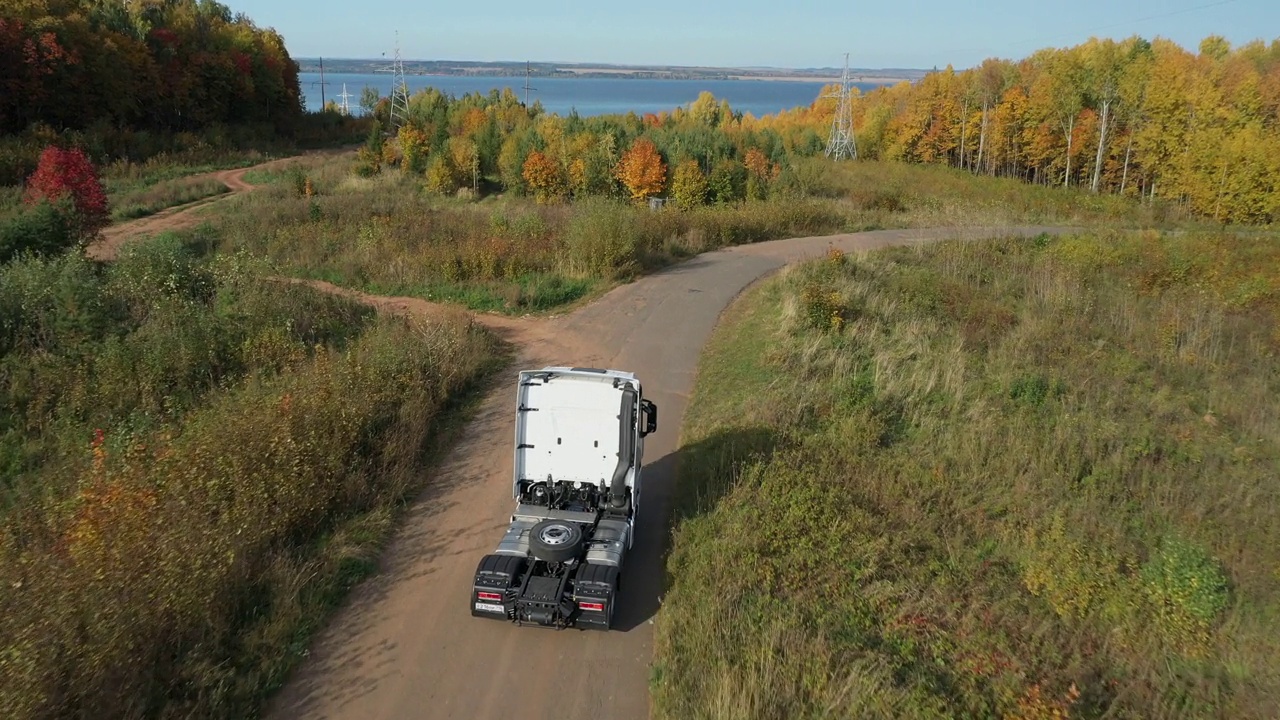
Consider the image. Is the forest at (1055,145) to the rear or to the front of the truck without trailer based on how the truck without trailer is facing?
to the front

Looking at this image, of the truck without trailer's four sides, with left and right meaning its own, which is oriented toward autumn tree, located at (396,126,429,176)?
front

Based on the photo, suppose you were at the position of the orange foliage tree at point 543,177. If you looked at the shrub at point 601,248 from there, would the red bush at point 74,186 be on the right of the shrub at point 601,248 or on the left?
right

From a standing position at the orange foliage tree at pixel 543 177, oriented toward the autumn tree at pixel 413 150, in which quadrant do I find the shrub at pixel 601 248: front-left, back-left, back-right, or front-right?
back-left

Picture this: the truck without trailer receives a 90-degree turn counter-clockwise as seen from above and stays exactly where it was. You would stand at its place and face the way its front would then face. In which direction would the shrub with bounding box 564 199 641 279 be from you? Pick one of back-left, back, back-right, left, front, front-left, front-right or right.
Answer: right

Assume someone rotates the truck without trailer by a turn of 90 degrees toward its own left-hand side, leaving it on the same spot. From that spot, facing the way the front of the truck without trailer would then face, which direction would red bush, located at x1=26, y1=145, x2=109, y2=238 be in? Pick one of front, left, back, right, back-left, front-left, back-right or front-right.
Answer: front-right

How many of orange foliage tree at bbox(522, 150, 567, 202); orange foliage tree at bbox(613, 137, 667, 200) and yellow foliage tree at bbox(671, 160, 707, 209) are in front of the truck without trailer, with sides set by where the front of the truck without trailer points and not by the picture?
3

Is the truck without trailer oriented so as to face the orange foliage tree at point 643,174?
yes

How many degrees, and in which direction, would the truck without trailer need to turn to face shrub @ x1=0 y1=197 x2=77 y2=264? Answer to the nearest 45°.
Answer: approximately 45° to its left

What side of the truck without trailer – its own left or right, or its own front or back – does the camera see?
back

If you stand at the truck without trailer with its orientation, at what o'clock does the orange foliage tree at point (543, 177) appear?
The orange foliage tree is roughly at 12 o'clock from the truck without trailer.

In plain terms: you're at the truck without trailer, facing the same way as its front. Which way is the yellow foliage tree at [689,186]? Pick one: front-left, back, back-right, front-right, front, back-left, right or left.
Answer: front
